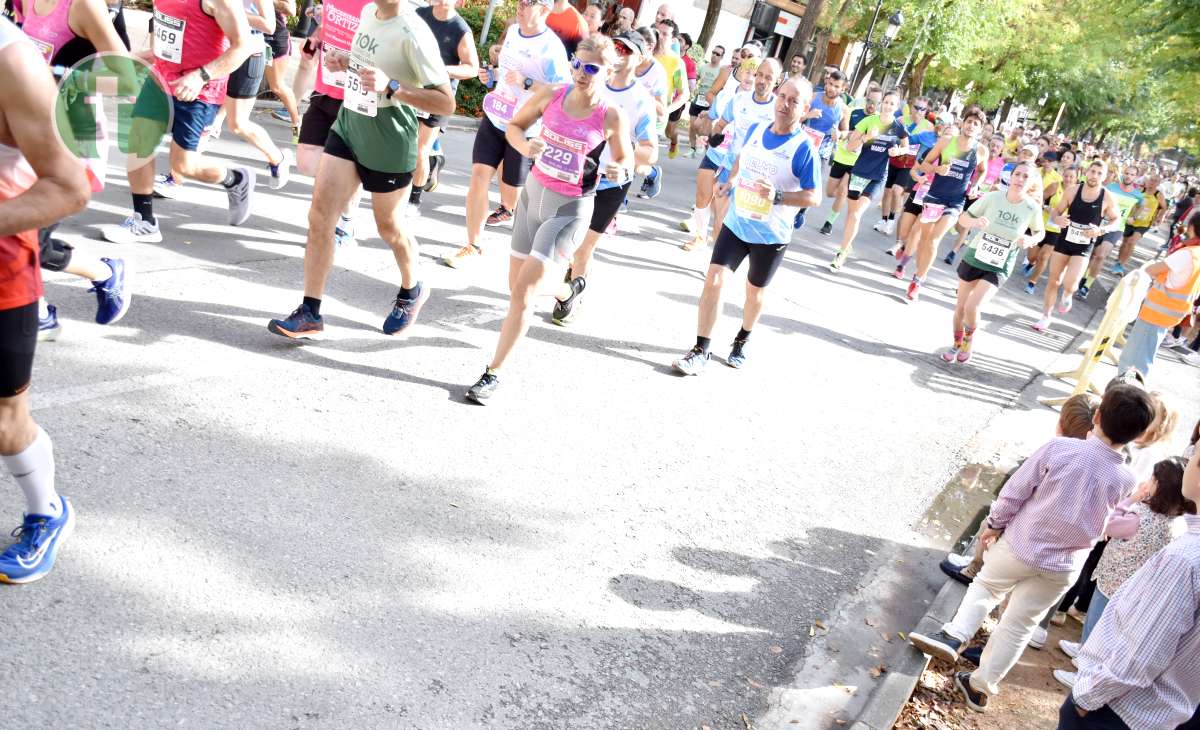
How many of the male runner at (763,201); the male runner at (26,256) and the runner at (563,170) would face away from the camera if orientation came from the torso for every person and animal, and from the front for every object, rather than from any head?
0

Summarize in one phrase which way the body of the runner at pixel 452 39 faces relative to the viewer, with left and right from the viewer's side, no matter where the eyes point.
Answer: facing the viewer and to the left of the viewer

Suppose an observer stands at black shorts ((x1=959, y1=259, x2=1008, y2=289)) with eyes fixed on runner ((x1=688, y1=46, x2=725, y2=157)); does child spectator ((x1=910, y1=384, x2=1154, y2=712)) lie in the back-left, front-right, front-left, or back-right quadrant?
back-left

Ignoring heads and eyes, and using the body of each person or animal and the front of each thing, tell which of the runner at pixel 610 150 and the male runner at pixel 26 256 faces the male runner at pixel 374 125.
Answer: the runner

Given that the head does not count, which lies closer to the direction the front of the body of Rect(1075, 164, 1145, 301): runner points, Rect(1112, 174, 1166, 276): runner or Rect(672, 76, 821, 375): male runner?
the male runner

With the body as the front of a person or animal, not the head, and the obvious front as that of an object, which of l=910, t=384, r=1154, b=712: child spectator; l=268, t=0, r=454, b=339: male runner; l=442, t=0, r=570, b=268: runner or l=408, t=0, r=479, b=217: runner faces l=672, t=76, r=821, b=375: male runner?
the child spectator

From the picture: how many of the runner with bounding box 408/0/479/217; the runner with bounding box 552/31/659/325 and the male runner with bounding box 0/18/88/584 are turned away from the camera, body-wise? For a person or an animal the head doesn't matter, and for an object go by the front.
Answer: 0

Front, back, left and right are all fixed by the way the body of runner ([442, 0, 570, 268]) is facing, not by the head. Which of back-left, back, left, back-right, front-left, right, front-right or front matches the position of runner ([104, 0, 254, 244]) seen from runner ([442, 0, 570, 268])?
front

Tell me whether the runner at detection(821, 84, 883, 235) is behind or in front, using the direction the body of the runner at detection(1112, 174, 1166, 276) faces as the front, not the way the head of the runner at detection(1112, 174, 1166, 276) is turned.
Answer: in front

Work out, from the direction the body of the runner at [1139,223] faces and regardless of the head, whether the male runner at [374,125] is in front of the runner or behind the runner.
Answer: in front
